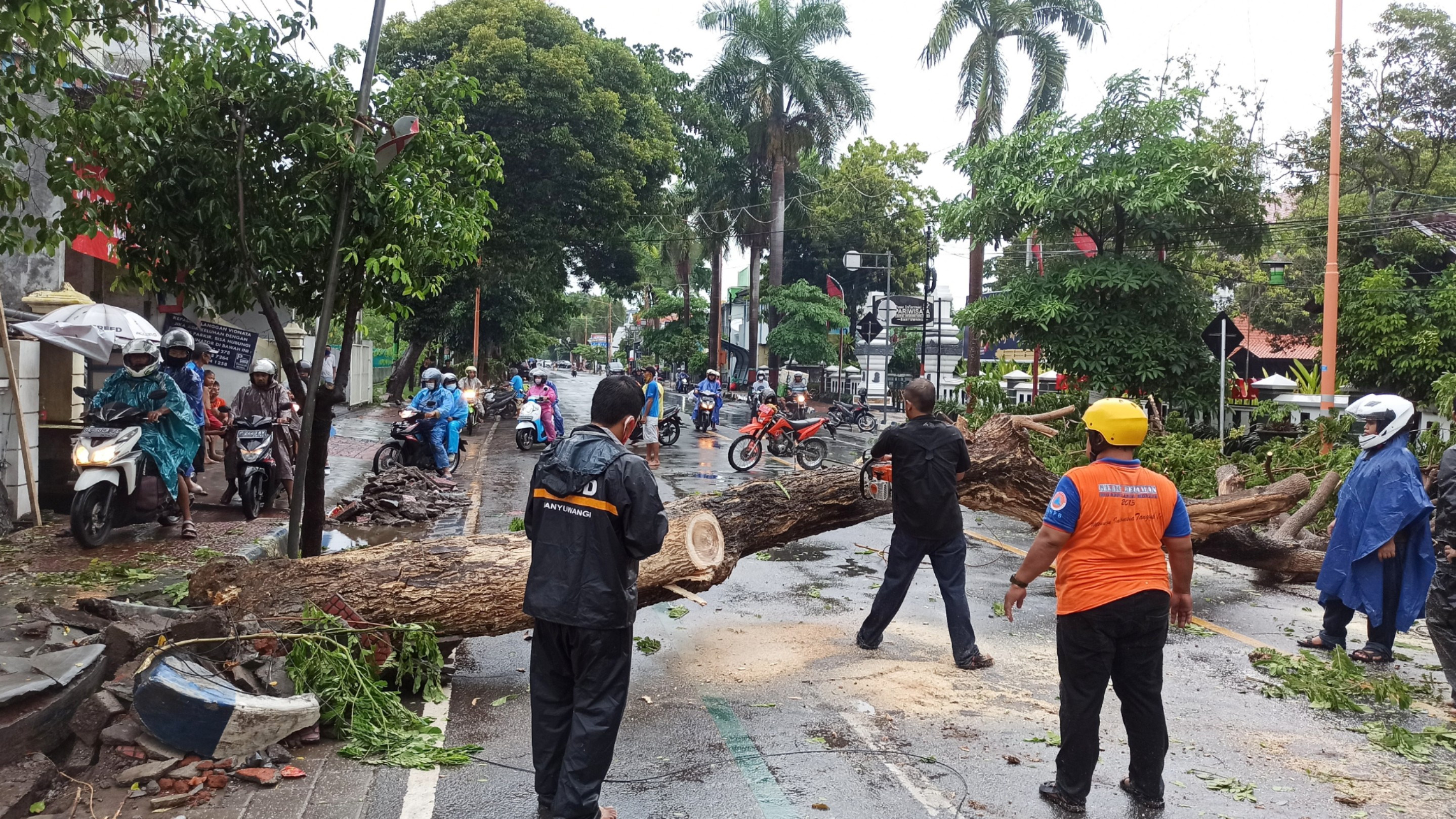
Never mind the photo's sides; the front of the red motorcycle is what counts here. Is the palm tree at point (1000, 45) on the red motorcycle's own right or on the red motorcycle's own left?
on the red motorcycle's own right

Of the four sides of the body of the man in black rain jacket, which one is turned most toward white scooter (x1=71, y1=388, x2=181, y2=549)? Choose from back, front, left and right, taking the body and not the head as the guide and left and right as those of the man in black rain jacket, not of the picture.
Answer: left

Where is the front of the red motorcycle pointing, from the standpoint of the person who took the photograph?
facing to the left of the viewer

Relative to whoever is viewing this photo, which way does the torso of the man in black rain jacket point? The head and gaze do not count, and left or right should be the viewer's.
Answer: facing away from the viewer and to the right of the viewer

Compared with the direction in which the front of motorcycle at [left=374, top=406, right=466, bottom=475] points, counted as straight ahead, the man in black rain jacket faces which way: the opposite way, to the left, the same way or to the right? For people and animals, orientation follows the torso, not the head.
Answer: the opposite way

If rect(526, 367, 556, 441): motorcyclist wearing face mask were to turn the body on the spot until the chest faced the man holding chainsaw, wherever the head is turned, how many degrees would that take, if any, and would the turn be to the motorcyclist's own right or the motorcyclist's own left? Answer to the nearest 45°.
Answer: approximately 45° to the motorcyclist's own left

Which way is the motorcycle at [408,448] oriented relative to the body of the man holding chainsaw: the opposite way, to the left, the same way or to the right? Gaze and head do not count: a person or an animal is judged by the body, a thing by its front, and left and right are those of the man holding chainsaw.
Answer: the opposite way

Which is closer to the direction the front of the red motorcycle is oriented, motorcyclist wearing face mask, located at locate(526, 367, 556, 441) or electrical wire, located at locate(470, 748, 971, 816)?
the motorcyclist wearing face mask

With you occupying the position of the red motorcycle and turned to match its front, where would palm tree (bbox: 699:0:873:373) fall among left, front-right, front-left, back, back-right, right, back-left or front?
right

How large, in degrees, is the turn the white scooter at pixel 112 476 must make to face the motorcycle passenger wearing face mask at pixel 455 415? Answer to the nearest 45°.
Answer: approximately 180°

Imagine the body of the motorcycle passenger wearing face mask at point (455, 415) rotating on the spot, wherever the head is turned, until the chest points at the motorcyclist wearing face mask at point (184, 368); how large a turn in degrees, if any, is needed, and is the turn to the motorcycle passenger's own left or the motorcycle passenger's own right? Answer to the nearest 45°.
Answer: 0° — they already face them

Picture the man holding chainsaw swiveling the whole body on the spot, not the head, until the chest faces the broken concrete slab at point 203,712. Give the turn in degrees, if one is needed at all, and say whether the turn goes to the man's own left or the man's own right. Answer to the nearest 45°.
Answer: approximately 135° to the man's own left

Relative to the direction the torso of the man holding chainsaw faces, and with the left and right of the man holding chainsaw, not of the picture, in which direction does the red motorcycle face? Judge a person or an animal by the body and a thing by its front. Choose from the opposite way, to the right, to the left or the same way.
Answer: to the left

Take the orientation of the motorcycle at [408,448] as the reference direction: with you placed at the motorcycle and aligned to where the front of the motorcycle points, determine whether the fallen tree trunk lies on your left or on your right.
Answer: on your left

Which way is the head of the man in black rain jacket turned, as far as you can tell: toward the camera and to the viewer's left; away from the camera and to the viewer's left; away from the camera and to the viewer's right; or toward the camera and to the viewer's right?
away from the camera and to the viewer's right

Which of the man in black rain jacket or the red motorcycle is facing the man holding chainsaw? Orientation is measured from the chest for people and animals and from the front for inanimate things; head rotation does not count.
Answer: the man in black rain jacket

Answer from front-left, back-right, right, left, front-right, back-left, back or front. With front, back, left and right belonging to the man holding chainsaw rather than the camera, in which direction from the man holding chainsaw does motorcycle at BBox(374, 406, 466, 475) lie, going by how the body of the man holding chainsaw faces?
front-left

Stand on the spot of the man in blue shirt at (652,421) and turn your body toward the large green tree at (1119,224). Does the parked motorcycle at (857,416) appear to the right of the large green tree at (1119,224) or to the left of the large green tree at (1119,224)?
left

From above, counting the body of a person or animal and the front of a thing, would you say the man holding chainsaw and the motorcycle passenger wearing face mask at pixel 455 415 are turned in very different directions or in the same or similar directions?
very different directions

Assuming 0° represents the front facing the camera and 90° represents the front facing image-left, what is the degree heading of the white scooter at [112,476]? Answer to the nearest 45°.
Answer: approximately 45°
